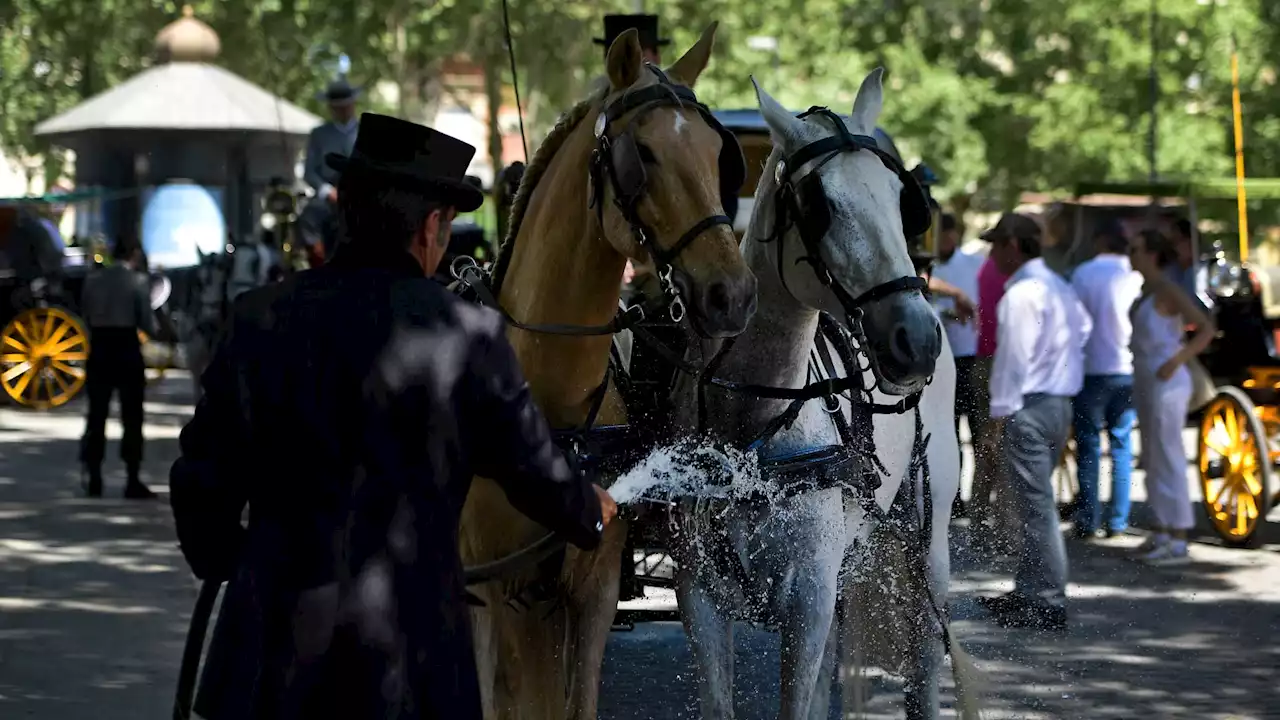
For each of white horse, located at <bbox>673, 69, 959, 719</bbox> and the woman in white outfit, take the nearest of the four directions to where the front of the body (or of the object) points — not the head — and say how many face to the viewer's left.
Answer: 1

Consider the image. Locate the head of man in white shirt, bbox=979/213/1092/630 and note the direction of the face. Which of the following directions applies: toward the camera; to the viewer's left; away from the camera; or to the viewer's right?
to the viewer's left

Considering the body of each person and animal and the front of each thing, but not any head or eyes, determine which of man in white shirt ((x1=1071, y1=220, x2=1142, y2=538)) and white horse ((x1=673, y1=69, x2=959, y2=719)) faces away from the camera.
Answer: the man in white shirt

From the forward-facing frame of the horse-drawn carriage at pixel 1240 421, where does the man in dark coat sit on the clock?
The man in dark coat is roughly at 2 o'clock from the horse-drawn carriage.

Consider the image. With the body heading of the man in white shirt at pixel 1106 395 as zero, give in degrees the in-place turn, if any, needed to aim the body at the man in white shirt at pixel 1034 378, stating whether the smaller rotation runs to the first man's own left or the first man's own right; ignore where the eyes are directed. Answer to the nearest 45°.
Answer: approximately 180°

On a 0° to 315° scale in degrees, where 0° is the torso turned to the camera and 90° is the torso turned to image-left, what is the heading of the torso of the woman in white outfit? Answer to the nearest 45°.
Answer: approximately 90°

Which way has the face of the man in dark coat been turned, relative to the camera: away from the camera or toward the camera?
away from the camera

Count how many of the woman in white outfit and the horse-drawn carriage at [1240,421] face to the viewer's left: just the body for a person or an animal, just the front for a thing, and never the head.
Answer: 1

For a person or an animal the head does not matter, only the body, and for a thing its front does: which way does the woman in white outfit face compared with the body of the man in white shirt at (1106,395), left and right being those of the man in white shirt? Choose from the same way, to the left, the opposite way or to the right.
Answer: to the left

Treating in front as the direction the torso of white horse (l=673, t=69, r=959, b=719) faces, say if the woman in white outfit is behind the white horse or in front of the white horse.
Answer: behind

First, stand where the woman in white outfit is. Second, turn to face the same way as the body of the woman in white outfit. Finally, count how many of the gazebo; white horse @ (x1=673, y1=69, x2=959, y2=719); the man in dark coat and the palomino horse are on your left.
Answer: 3

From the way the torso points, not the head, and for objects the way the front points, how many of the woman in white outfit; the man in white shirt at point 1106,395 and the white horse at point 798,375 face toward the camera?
1

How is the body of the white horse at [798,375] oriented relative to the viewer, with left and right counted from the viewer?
facing the viewer

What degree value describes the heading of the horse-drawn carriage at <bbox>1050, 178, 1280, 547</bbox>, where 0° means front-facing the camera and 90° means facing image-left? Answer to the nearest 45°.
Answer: approximately 315°
